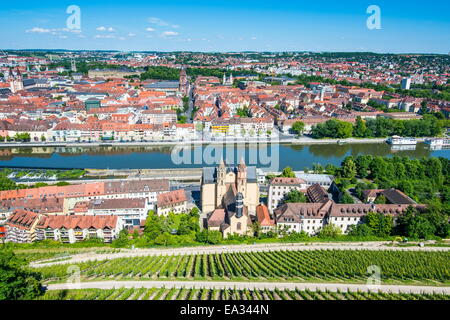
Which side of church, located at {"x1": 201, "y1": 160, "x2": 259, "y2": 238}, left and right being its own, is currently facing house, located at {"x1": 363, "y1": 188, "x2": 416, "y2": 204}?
left

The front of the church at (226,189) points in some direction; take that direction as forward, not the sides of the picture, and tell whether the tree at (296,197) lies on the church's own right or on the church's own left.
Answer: on the church's own left

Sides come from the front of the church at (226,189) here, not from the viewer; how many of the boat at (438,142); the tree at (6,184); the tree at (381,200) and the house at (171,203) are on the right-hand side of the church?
2
